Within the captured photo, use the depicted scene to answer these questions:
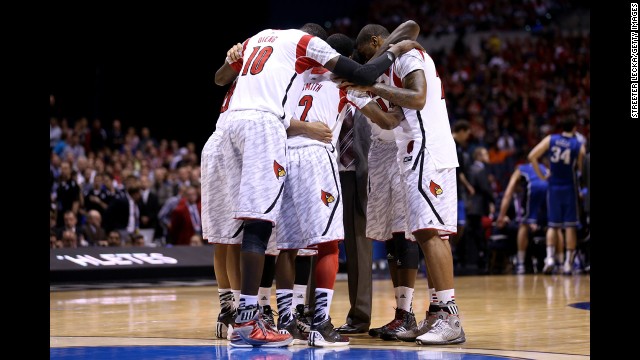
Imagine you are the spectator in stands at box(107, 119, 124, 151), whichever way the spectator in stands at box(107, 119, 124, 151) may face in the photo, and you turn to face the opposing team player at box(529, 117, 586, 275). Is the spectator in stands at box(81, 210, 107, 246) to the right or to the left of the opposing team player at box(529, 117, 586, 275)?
right

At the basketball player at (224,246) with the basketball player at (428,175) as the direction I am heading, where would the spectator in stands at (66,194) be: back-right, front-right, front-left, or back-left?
back-left

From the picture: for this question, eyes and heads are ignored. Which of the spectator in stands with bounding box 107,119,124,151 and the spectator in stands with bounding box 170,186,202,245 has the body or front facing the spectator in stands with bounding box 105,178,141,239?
the spectator in stands with bounding box 107,119,124,151

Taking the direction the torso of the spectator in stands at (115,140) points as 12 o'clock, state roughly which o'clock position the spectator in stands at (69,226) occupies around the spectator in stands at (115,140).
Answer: the spectator in stands at (69,226) is roughly at 12 o'clock from the spectator in stands at (115,140).

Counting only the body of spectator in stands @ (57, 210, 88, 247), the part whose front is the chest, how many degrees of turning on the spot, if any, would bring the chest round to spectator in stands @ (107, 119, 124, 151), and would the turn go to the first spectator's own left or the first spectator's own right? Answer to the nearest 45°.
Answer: approximately 180°

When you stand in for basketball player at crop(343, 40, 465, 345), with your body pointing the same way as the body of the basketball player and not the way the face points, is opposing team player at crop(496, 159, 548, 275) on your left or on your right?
on your right

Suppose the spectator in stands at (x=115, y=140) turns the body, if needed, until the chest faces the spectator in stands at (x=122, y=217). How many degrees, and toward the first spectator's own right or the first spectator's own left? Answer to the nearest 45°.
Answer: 0° — they already face them

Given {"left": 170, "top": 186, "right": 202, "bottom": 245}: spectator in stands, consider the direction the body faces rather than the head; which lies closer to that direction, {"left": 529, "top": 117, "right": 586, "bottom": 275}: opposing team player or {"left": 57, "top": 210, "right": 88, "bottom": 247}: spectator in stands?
the opposing team player
